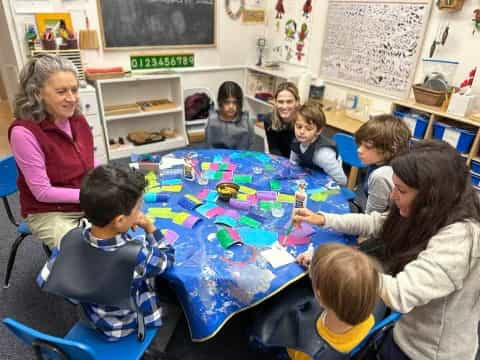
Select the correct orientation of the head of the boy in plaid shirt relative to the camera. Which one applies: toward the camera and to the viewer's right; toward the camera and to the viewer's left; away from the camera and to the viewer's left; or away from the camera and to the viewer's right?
away from the camera and to the viewer's right

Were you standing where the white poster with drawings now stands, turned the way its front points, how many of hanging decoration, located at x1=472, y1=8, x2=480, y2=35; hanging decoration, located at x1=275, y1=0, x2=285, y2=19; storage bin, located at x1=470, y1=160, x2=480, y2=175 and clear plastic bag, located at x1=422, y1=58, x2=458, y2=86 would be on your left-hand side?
3

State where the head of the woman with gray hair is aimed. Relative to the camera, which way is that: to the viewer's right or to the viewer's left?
to the viewer's right

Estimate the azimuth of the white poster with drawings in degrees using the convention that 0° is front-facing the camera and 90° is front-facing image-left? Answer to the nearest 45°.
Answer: approximately 45°

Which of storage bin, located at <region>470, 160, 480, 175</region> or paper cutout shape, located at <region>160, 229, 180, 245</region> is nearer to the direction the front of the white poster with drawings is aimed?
the paper cutout shape

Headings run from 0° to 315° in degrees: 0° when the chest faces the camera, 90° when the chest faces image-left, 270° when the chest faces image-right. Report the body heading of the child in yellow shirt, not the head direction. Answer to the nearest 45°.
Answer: approximately 135°

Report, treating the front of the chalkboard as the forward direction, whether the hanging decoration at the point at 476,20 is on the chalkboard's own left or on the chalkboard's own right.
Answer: on the chalkboard's own left

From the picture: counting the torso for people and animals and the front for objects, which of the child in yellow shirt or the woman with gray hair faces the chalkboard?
the child in yellow shirt

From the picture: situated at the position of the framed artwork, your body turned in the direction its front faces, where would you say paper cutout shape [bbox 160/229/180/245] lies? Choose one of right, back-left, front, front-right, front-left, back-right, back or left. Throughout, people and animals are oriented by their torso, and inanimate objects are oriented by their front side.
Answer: front

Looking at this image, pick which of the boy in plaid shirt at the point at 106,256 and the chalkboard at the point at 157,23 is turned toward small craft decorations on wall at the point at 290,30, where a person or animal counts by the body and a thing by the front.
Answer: the boy in plaid shirt

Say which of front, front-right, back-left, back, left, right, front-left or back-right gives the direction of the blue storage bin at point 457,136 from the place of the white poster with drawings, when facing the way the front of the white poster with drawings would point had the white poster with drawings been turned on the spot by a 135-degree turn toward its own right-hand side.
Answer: back-right

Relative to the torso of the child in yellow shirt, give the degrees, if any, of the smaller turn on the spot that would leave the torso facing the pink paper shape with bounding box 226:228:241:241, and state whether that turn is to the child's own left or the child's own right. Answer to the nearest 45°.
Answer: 0° — they already face it

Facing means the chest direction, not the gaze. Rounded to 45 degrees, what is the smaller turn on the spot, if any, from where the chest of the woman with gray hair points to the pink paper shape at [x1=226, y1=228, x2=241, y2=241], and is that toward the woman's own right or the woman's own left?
0° — they already face it

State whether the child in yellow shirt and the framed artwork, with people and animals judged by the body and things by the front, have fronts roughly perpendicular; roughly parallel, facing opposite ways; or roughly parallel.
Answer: roughly parallel, facing opposite ways

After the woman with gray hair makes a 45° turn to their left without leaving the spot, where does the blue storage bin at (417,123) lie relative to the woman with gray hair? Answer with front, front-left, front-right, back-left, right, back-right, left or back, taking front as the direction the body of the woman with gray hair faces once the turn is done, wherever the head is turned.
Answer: front

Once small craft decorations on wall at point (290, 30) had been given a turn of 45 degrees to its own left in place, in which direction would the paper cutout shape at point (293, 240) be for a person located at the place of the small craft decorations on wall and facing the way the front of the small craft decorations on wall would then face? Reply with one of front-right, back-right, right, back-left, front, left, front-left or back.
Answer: front

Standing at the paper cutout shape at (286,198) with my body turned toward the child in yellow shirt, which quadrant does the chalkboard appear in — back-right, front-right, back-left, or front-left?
back-right

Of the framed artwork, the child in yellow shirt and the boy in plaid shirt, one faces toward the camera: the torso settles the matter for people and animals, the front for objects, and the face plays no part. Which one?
the framed artwork

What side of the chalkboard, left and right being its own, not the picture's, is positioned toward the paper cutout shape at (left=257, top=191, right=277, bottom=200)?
front

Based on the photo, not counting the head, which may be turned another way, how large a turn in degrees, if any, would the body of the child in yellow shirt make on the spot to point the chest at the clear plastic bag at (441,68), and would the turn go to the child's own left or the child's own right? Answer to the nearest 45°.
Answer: approximately 45° to the child's own right

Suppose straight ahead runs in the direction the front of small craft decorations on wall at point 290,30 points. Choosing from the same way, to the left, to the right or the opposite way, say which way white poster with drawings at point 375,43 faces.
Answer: the same way

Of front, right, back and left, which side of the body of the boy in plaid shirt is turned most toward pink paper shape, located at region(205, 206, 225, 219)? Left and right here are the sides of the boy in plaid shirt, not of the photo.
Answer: front

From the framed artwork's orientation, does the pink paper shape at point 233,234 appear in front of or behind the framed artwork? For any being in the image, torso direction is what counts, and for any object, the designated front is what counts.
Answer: in front
